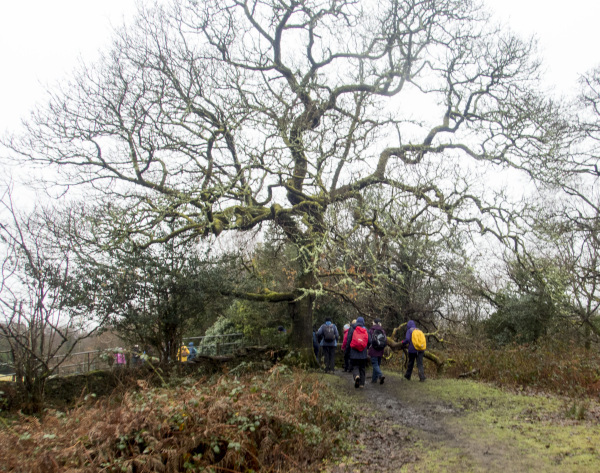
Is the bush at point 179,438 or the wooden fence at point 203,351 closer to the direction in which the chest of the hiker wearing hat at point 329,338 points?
the wooden fence

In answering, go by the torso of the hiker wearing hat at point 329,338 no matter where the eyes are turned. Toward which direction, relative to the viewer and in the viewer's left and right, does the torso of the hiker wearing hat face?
facing away from the viewer

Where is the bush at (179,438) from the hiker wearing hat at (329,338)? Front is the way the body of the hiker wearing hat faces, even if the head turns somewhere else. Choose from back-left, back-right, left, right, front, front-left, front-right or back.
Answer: back
